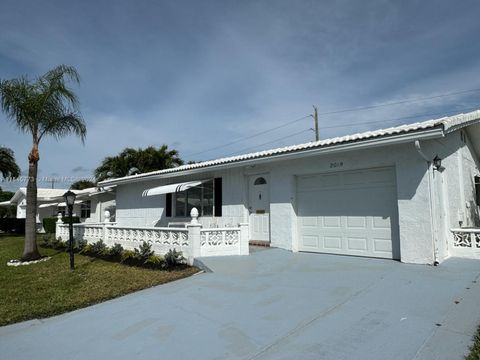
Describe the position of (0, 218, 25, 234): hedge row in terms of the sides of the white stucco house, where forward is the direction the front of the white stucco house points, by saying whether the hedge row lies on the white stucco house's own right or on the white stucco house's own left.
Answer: on the white stucco house's own right

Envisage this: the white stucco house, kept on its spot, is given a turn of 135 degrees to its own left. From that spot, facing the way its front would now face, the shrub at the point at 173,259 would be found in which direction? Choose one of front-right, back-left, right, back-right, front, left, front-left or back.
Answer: back

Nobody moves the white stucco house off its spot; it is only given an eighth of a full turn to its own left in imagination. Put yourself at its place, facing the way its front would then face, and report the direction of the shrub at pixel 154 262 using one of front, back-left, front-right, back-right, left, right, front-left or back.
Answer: right

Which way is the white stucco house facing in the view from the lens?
facing the viewer and to the left of the viewer

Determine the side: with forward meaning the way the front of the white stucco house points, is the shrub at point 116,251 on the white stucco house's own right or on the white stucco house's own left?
on the white stucco house's own right

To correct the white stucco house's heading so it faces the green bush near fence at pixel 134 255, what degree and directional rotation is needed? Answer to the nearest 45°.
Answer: approximately 45° to its right

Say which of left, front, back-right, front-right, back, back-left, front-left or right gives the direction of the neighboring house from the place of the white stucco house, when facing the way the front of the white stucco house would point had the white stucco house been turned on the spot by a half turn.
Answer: left
